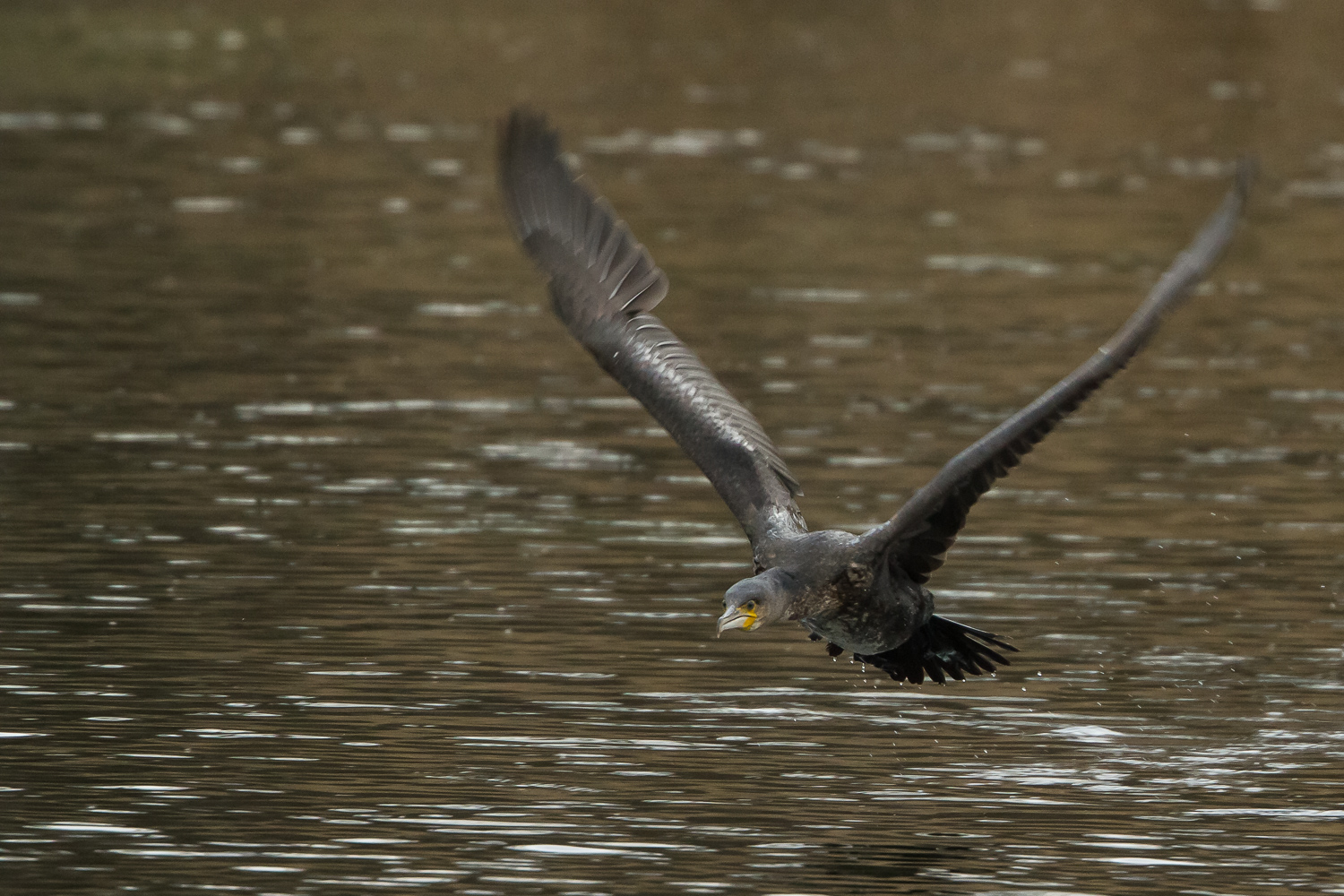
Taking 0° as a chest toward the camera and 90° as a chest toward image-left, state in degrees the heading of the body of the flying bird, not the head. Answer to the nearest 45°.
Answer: approximately 45°
